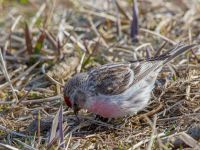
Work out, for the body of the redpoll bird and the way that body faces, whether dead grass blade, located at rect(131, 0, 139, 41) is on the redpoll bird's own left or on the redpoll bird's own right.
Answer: on the redpoll bird's own right

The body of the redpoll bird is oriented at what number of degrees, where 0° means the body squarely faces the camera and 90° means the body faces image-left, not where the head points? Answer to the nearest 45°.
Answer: approximately 90°

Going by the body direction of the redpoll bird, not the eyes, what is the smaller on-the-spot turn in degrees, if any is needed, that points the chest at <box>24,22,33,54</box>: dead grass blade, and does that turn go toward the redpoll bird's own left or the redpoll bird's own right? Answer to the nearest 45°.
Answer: approximately 45° to the redpoll bird's own right
